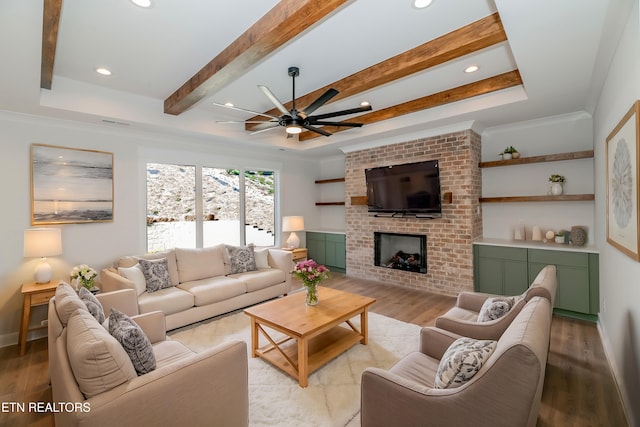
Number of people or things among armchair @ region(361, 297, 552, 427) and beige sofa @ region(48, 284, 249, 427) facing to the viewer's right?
1

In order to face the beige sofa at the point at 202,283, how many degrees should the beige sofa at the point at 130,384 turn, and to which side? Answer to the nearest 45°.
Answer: approximately 90° to its left

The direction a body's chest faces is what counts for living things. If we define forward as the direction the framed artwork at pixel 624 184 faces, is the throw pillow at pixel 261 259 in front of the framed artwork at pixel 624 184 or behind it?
in front

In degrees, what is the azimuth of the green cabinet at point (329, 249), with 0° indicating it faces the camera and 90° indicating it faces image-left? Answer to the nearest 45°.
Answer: approximately 45°

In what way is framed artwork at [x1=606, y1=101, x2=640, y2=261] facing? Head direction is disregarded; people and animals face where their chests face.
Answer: to the viewer's left

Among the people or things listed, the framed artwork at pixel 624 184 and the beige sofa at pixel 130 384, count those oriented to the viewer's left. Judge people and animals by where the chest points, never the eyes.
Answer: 1

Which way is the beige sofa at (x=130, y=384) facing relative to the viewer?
to the viewer's right

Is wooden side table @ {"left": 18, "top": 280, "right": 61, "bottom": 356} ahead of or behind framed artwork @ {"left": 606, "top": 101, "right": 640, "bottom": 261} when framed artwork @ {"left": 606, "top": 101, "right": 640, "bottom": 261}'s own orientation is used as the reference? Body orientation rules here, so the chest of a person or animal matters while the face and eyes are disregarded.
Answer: ahead

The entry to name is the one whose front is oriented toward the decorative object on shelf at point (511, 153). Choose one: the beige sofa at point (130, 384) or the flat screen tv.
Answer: the beige sofa
